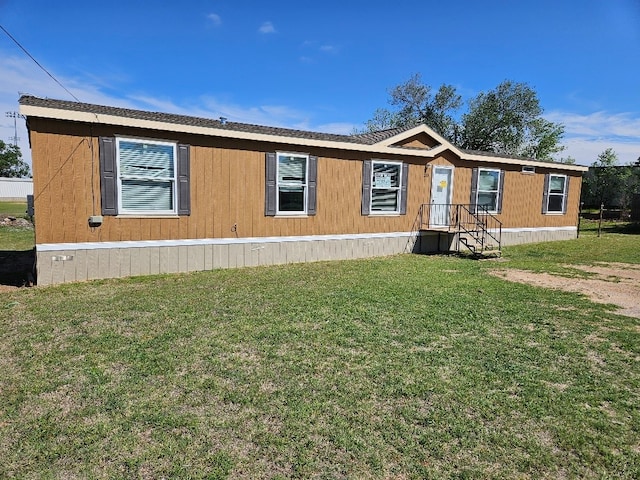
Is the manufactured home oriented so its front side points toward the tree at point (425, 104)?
no

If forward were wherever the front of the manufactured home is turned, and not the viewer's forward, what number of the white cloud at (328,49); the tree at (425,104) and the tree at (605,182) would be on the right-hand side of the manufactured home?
0

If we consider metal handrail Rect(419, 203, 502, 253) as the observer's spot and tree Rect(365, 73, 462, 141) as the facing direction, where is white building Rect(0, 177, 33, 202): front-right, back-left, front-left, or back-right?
front-left

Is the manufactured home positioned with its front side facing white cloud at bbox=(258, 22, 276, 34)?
no

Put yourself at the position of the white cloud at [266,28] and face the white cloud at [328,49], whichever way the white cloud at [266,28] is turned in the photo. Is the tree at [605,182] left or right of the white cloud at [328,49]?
right

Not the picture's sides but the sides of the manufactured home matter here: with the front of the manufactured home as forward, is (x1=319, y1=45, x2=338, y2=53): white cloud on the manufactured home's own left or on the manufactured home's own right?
on the manufactured home's own left

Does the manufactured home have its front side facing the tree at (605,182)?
no

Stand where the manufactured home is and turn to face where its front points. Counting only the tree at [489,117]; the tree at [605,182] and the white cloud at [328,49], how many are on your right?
0

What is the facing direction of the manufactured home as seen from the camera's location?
facing the viewer and to the right of the viewer
